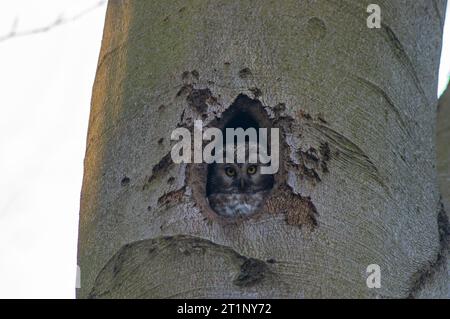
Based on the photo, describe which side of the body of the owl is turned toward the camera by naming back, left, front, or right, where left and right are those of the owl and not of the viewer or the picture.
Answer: front

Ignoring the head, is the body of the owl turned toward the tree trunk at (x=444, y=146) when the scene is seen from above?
no
